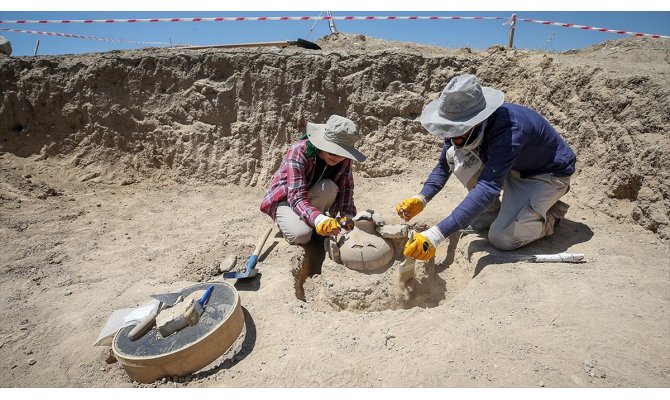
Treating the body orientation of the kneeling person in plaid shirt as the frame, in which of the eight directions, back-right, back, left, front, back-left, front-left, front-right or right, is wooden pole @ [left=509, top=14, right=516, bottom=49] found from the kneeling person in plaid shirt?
left

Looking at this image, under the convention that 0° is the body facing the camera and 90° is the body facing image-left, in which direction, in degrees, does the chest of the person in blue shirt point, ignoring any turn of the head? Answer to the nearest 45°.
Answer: approximately 45°

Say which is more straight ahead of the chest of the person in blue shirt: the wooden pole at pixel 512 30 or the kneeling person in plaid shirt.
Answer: the kneeling person in plaid shirt

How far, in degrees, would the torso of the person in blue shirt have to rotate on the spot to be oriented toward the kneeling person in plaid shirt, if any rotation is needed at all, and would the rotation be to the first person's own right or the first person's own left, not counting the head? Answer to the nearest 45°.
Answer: approximately 45° to the first person's own right

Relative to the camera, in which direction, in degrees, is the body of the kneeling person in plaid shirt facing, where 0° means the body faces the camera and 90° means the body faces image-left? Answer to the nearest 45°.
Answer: approximately 315°

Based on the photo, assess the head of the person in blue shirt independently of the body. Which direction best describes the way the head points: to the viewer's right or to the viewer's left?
to the viewer's left

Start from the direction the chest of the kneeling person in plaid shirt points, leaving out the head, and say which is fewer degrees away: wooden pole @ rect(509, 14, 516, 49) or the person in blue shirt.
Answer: the person in blue shirt
